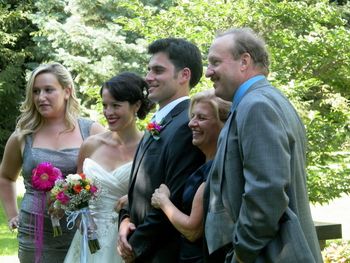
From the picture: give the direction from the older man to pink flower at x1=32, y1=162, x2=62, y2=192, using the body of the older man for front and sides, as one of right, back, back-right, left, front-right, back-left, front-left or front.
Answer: front-right

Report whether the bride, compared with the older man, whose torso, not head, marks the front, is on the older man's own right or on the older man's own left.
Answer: on the older man's own right

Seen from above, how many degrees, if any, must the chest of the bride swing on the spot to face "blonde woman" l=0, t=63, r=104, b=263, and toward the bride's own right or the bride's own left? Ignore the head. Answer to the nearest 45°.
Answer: approximately 90° to the bride's own right

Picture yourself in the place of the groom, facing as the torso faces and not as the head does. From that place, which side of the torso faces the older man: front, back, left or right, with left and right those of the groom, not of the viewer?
left

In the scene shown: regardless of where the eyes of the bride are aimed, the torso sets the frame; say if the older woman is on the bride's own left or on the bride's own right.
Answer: on the bride's own left

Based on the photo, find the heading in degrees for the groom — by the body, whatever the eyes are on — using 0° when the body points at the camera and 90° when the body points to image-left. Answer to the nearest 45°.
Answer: approximately 45°
